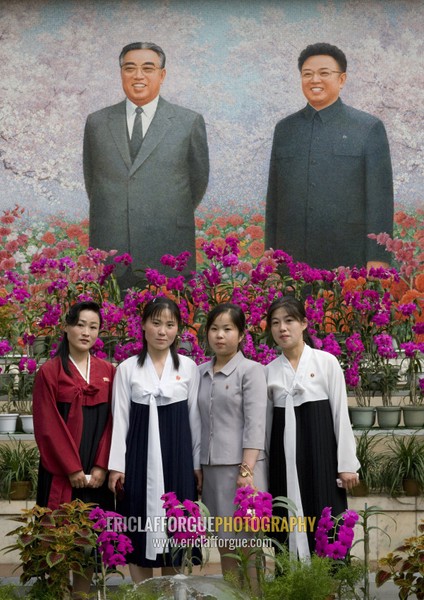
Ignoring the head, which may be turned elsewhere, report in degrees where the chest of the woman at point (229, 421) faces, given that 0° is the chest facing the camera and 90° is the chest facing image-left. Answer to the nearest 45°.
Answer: approximately 45°

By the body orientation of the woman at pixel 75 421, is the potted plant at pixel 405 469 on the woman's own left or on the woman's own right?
on the woman's own left

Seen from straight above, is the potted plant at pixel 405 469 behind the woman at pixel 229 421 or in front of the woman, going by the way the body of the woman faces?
behind

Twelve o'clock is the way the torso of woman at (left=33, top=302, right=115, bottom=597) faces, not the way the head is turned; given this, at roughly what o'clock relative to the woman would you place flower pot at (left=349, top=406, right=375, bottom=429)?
The flower pot is roughly at 9 o'clock from the woman.

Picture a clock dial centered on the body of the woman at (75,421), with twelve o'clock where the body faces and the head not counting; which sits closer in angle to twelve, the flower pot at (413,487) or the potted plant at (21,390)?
the flower pot

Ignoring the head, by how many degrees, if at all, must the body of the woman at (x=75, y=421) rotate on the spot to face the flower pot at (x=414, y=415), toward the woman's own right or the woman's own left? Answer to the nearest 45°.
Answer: approximately 90° to the woman's own left

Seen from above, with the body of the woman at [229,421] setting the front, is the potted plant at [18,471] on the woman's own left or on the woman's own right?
on the woman's own right

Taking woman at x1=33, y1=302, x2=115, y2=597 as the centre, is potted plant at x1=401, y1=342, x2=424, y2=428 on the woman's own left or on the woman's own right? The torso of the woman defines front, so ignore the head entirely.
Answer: on the woman's own left

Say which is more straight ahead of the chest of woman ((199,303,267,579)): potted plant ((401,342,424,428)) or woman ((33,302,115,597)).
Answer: the woman
